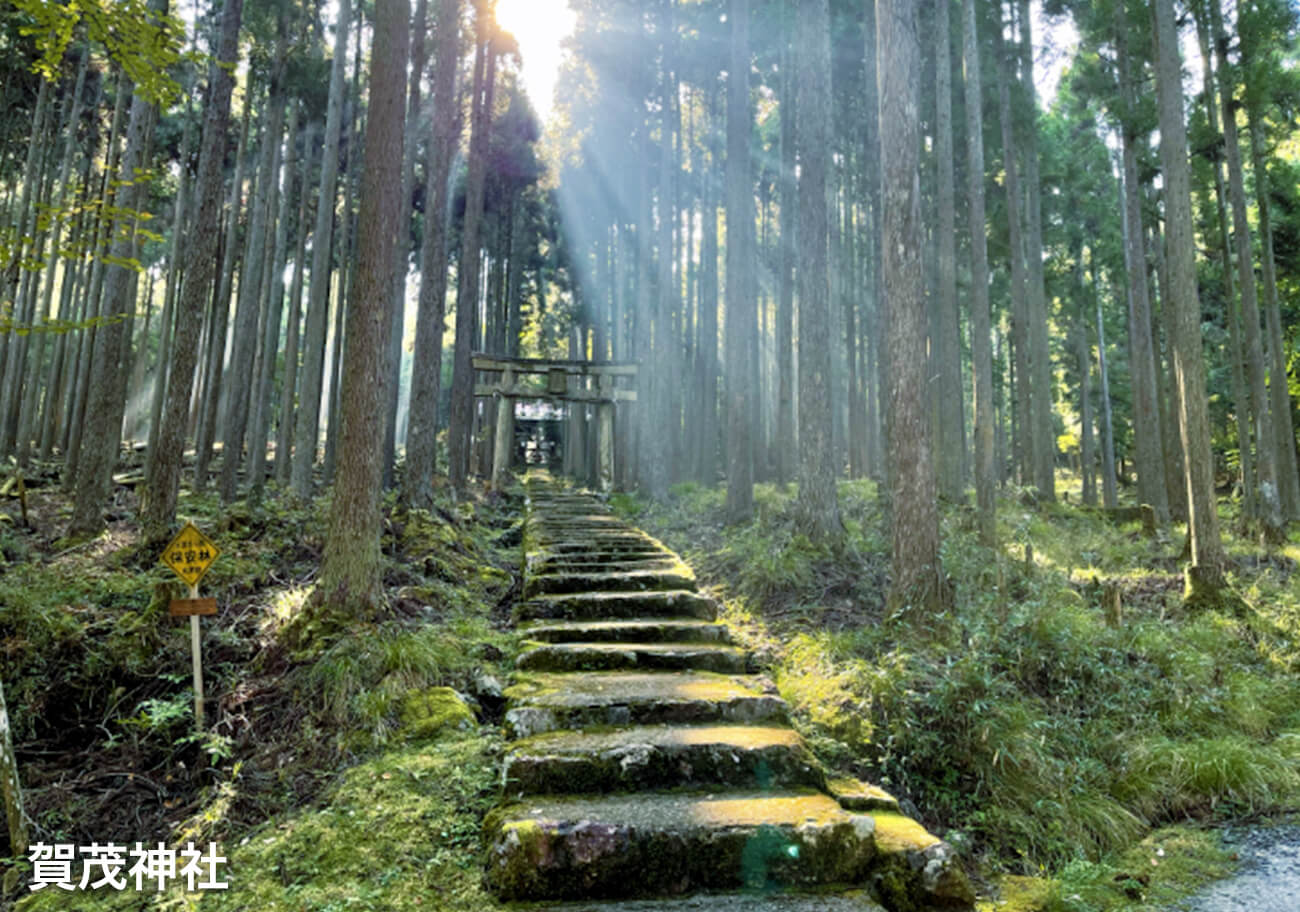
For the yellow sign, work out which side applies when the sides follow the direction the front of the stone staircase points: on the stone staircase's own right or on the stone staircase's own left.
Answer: on the stone staircase's own right

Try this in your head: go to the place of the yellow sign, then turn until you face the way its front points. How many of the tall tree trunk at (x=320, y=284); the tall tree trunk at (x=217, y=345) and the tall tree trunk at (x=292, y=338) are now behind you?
3

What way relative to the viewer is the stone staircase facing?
toward the camera

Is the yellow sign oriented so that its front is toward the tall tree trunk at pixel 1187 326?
no

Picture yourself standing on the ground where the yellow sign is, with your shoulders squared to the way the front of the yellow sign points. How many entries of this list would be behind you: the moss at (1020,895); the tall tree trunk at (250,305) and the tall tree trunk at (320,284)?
2

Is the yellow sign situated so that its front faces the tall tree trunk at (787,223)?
no

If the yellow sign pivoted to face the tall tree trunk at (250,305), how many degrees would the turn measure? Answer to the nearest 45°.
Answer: approximately 180°

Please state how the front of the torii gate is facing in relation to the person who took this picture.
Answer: facing the viewer

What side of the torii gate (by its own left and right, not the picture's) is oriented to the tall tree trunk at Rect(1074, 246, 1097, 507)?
left

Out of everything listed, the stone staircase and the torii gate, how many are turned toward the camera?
2

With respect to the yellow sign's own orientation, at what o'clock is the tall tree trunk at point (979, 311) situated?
The tall tree trunk is roughly at 9 o'clock from the yellow sign.

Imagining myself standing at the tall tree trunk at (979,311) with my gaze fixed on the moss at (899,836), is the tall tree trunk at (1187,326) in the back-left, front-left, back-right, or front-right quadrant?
front-left

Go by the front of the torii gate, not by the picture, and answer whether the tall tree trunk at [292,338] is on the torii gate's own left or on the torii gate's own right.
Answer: on the torii gate's own right

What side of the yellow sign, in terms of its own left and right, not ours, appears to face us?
front

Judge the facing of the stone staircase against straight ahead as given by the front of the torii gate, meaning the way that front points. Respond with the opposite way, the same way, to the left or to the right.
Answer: the same way

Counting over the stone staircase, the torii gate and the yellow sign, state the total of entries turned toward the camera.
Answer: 3

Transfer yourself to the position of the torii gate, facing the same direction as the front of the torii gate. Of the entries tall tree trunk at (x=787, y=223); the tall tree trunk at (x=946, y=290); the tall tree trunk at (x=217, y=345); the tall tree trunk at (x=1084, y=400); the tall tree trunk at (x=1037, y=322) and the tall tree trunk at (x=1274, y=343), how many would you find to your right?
1

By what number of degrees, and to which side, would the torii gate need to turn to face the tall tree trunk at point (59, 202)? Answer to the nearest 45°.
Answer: approximately 90° to its right

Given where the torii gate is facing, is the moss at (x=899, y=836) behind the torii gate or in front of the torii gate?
in front

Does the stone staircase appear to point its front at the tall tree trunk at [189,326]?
no

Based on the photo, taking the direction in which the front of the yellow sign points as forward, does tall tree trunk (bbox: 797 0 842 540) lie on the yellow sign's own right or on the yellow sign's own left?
on the yellow sign's own left
